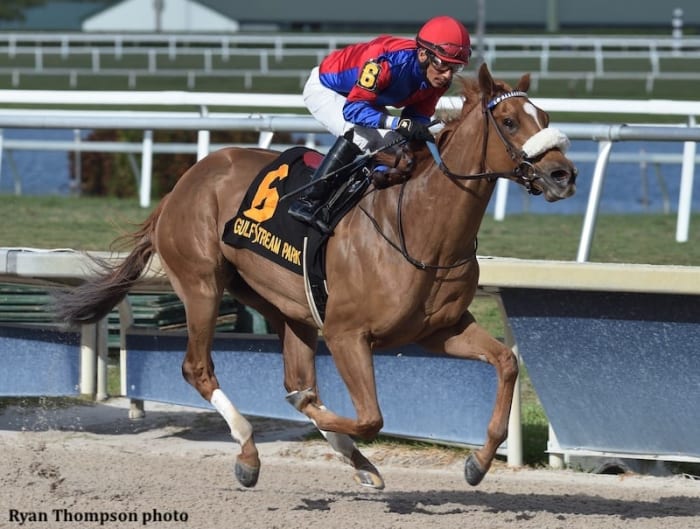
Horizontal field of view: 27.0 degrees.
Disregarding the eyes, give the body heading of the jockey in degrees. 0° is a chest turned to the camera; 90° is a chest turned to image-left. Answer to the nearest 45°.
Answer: approximately 315°

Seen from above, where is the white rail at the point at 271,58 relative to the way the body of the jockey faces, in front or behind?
behind

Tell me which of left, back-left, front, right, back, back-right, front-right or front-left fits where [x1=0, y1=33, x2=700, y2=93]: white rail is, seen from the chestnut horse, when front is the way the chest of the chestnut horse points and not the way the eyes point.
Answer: back-left

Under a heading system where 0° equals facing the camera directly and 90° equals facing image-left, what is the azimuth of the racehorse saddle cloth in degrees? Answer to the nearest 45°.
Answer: approximately 315°
